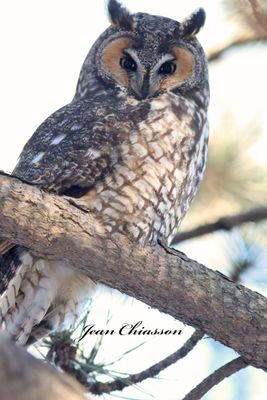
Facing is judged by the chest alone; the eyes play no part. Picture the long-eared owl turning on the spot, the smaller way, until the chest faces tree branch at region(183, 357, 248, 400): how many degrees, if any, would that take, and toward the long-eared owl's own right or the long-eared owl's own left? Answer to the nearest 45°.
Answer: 0° — it already faces it

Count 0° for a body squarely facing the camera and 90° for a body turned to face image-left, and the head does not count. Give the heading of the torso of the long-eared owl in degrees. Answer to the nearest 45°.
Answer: approximately 315°
